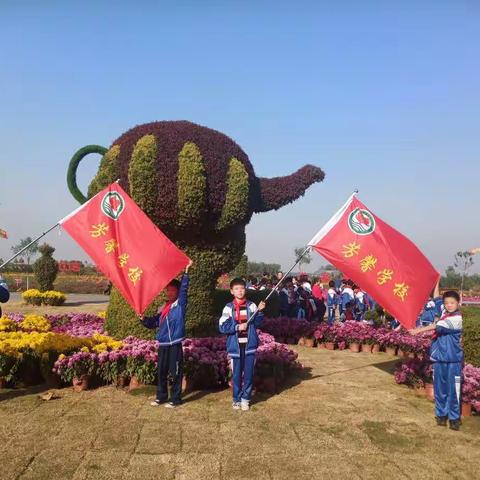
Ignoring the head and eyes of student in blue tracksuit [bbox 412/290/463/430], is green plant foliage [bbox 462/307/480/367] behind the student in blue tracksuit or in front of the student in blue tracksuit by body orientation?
behind

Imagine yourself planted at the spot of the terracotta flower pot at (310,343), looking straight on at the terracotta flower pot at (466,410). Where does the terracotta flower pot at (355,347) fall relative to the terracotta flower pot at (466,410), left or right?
left

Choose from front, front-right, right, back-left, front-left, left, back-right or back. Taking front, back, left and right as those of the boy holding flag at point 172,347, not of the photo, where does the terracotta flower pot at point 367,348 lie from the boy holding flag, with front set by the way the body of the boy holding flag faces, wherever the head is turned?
back

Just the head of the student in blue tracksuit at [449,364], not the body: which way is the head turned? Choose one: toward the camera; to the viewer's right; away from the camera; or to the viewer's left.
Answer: toward the camera

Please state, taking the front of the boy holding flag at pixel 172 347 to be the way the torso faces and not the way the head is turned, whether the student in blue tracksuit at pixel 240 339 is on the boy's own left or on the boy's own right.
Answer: on the boy's own left

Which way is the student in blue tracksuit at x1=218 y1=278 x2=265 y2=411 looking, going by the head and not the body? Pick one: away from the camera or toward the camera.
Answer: toward the camera

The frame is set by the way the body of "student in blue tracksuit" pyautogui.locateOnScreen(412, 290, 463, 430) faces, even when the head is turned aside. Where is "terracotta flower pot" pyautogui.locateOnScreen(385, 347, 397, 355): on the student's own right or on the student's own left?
on the student's own right

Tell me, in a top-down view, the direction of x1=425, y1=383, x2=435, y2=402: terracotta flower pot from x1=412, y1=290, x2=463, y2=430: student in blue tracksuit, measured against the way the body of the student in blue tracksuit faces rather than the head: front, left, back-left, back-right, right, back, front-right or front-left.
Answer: back-right

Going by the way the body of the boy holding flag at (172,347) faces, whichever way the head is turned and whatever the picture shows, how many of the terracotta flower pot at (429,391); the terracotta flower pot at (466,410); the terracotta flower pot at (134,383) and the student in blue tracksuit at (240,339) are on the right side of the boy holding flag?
1

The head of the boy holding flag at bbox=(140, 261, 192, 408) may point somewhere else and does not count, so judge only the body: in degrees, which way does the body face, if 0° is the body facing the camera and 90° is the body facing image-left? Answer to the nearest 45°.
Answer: approximately 45°

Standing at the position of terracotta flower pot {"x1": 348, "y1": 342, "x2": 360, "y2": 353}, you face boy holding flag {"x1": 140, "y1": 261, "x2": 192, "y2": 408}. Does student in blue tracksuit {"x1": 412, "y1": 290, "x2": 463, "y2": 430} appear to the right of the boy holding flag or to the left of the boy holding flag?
left

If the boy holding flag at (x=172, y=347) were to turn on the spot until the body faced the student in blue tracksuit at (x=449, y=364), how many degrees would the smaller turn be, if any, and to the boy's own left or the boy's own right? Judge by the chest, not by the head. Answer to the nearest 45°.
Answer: approximately 135° to the boy's own left

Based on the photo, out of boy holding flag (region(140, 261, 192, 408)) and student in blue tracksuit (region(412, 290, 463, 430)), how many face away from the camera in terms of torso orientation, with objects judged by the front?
0

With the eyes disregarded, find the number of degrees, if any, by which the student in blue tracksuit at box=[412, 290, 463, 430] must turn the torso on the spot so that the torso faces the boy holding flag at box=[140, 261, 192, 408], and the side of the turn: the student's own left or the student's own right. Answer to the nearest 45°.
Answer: approximately 45° to the student's own right

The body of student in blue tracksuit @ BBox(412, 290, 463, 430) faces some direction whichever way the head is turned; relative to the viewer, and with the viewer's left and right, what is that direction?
facing the viewer and to the left of the viewer
